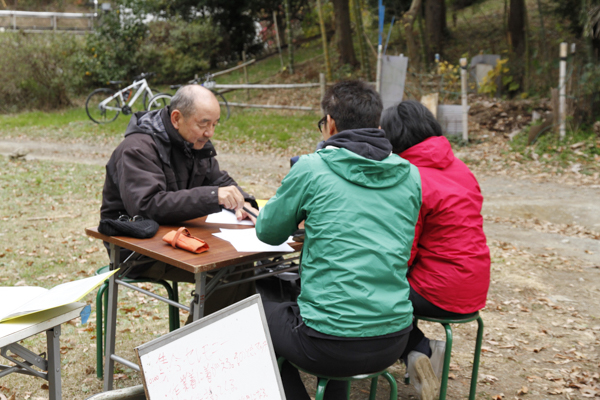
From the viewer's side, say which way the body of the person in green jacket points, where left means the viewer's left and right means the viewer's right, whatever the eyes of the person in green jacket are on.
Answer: facing away from the viewer and to the left of the viewer

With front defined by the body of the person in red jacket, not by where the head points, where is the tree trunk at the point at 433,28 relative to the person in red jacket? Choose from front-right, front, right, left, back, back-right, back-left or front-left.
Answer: front-right

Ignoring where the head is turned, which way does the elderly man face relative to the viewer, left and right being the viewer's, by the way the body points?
facing the viewer and to the right of the viewer

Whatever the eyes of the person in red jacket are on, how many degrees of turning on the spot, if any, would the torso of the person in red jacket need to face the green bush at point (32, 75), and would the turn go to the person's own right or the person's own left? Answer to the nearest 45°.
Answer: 0° — they already face it

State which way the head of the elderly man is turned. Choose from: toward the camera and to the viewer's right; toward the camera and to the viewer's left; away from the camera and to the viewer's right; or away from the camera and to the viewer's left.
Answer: toward the camera and to the viewer's right

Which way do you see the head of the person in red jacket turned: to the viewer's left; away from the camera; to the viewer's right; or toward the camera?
away from the camera

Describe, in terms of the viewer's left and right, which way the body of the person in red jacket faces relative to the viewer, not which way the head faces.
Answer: facing away from the viewer and to the left of the viewer

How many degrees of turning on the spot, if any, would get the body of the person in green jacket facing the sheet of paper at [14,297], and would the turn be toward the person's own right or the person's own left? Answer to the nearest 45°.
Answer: approximately 45° to the person's own left

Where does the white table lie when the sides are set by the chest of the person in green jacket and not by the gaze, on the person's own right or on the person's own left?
on the person's own left

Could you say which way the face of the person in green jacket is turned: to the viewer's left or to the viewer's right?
to the viewer's left

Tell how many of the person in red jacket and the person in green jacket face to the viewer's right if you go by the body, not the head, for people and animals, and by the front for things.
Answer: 0

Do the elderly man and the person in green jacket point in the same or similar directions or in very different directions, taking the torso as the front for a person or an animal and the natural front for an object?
very different directions

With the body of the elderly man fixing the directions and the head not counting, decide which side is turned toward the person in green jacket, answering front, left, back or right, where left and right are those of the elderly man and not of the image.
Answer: front

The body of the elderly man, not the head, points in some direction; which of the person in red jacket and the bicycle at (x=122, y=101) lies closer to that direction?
the person in red jacket
